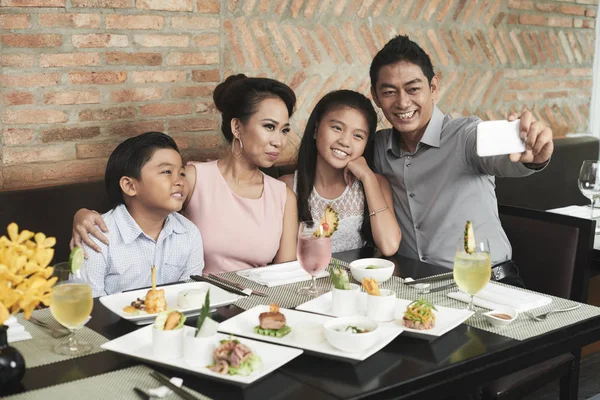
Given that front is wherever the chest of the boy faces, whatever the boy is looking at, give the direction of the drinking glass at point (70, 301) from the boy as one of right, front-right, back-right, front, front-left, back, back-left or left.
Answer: front-right

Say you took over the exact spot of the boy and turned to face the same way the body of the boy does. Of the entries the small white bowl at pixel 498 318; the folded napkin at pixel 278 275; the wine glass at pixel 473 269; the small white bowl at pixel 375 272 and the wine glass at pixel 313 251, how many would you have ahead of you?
5

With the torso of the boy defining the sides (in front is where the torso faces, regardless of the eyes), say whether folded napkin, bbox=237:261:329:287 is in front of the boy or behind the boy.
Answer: in front

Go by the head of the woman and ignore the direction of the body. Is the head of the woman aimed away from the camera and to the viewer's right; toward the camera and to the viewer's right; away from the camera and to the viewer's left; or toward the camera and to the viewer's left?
toward the camera and to the viewer's right

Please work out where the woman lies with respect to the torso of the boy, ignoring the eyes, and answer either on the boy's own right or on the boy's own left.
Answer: on the boy's own left

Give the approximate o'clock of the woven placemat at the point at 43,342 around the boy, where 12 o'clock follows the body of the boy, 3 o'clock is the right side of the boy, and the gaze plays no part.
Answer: The woven placemat is roughly at 2 o'clock from the boy.

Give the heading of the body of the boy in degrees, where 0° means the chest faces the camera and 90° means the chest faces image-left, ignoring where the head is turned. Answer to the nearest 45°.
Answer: approximately 315°

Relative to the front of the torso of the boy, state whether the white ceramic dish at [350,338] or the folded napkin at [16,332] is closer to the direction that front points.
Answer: the white ceramic dish

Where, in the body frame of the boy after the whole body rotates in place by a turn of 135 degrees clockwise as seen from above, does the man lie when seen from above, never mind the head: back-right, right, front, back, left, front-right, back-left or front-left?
back

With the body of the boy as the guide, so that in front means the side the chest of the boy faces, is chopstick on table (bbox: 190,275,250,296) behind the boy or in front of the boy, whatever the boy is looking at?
in front

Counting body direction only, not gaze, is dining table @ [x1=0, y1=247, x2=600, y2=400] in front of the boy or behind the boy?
in front
